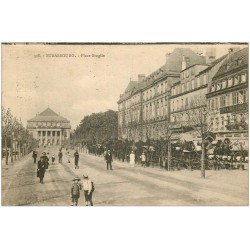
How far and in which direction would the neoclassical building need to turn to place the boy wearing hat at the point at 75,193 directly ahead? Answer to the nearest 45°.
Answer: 0° — it already faces them

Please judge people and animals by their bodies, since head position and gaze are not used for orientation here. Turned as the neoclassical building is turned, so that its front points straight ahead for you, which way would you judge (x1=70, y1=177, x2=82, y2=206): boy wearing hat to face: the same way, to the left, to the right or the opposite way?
the same way

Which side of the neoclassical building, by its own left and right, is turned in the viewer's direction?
front

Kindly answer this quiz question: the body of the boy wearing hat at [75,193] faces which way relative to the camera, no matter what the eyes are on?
toward the camera

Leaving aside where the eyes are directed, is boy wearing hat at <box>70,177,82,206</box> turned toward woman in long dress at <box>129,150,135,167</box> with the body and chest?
no

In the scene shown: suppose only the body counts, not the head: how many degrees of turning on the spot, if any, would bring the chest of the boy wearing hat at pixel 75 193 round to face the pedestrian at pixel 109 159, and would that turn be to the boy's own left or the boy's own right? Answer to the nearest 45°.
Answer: approximately 135° to the boy's own left
